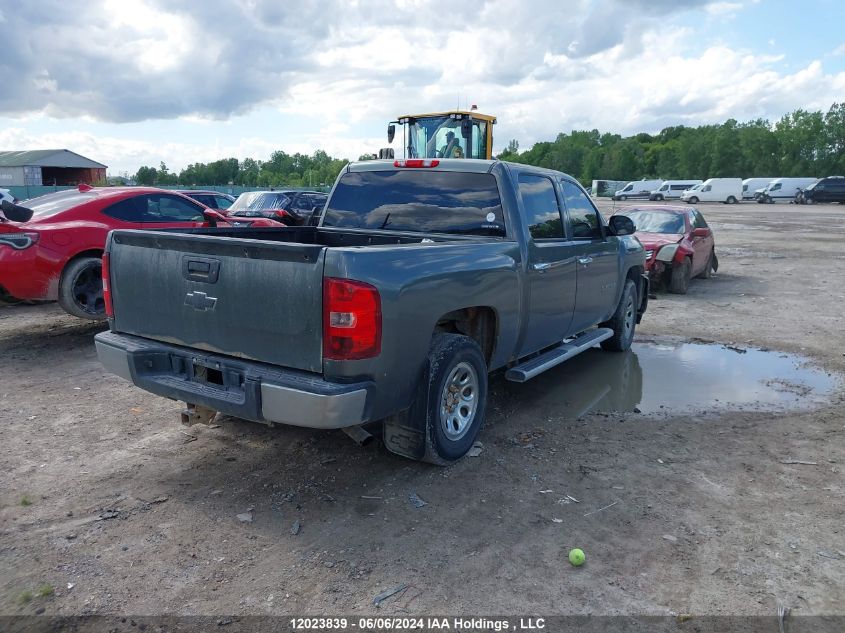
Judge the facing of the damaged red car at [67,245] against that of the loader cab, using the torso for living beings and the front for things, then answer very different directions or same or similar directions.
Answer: very different directions

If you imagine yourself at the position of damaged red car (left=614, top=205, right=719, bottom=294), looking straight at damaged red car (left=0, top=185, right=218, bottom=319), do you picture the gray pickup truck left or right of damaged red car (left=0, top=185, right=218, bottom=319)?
left

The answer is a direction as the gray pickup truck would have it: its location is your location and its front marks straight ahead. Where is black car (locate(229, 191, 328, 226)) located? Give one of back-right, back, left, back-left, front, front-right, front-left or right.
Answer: front-left

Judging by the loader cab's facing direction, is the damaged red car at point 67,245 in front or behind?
in front

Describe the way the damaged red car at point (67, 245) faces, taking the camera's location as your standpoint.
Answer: facing away from the viewer and to the right of the viewer

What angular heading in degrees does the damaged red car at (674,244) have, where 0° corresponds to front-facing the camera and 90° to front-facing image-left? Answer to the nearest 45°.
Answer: approximately 45°

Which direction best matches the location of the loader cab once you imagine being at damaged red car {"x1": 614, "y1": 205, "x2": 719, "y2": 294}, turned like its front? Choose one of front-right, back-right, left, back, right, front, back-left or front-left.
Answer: right

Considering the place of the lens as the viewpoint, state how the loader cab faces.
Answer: facing the viewer and to the left of the viewer

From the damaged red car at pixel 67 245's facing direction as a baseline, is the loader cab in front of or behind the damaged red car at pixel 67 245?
in front

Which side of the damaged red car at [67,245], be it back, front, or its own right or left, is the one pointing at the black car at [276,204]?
front

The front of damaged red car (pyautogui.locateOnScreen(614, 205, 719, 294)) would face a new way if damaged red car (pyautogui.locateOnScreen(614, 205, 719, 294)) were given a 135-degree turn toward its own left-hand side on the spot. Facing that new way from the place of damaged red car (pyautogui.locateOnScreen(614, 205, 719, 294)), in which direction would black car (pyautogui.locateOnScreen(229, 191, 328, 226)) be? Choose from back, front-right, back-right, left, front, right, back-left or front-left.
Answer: back

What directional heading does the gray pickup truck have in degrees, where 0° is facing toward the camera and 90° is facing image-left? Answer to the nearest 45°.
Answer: approximately 225°

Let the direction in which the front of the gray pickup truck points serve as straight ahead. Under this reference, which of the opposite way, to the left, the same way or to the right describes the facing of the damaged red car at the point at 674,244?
the opposite way

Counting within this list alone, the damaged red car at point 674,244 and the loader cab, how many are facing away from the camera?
0
